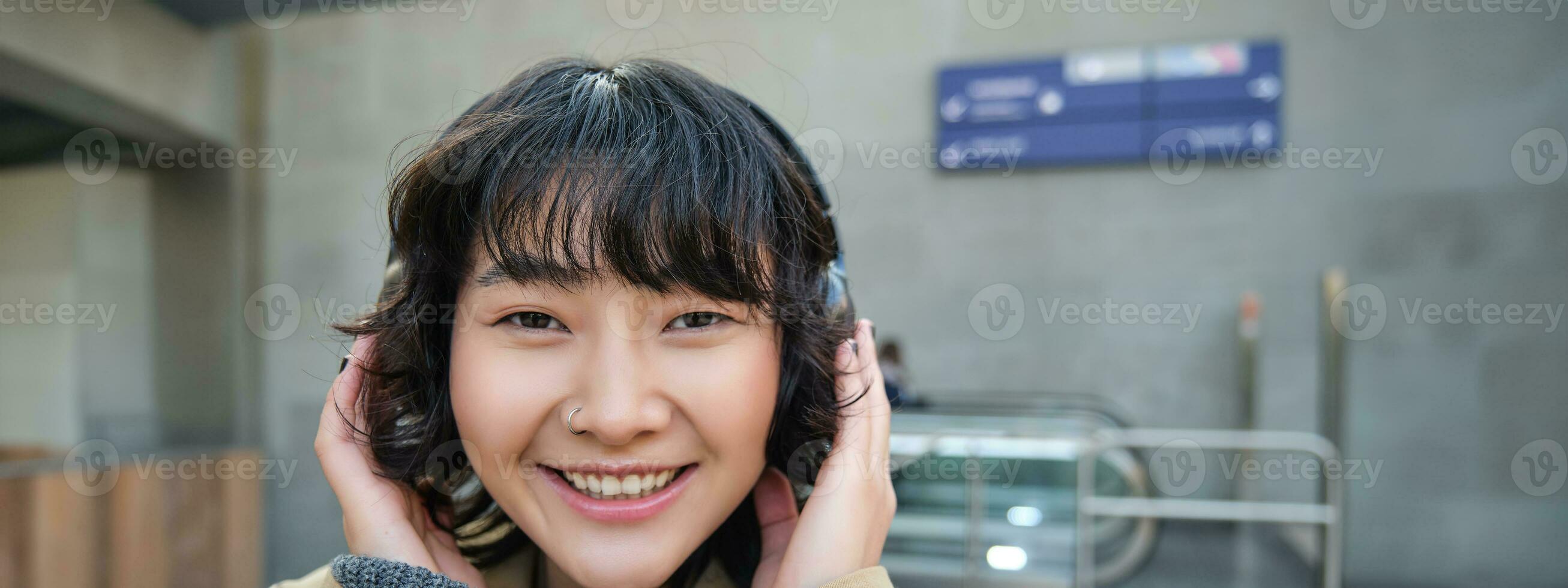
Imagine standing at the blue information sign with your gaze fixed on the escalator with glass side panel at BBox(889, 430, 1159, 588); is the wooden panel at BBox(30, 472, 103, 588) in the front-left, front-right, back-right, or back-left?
front-right

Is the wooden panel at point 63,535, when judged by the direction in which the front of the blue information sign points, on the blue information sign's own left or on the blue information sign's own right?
on the blue information sign's own right

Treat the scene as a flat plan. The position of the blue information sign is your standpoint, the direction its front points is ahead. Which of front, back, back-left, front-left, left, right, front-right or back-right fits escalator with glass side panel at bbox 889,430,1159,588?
front

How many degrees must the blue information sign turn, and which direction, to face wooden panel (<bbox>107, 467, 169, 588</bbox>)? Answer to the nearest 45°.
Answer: approximately 45° to its right
